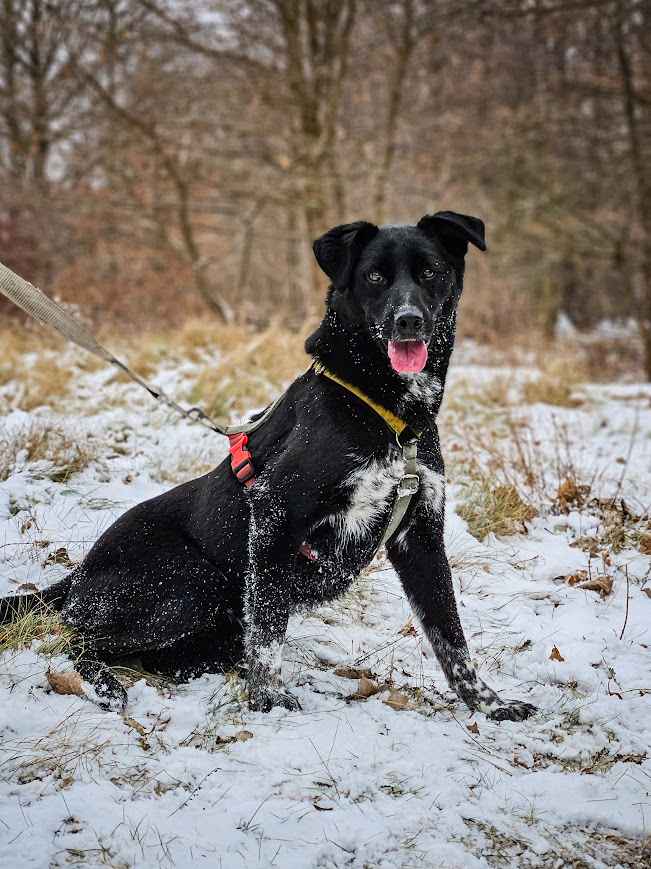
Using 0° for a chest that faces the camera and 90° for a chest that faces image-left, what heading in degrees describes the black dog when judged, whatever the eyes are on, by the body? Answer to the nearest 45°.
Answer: approximately 315°

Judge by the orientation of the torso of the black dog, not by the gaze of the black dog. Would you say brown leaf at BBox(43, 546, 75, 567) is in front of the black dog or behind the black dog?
behind

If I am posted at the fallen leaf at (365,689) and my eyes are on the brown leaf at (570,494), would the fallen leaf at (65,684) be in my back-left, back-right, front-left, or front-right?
back-left

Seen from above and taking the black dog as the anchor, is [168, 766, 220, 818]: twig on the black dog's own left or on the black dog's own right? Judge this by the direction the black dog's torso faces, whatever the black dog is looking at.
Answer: on the black dog's own right

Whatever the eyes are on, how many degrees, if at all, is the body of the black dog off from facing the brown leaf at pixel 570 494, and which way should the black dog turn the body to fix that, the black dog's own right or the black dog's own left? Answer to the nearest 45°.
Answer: approximately 90° to the black dog's own left

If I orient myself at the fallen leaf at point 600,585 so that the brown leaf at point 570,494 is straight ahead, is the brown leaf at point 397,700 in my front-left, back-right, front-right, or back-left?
back-left

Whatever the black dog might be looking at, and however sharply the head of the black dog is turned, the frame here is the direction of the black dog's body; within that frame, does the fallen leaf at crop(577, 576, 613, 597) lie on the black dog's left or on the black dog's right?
on the black dog's left

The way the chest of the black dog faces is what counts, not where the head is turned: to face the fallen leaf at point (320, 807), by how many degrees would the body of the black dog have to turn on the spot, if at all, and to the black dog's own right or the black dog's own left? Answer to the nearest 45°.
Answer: approximately 45° to the black dog's own right
